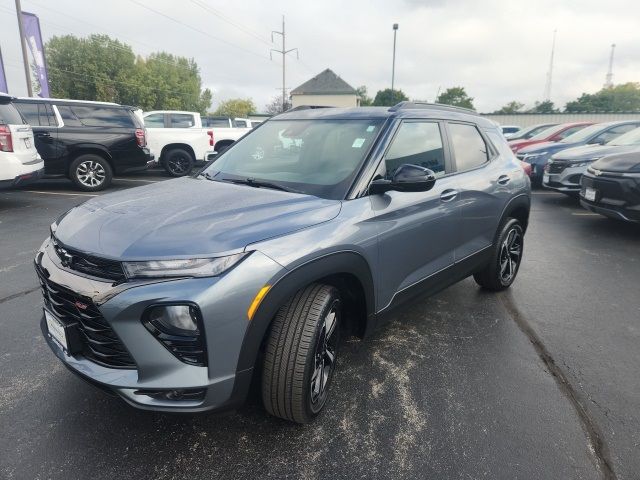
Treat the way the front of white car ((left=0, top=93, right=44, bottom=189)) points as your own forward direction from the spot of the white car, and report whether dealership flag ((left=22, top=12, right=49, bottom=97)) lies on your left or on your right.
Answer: on your right

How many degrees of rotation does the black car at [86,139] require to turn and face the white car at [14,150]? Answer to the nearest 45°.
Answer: approximately 45° to its left

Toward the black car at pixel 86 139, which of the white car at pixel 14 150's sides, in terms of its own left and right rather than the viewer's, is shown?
right

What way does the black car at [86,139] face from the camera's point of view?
to the viewer's left

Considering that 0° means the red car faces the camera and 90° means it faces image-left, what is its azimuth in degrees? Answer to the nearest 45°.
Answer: approximately 45°

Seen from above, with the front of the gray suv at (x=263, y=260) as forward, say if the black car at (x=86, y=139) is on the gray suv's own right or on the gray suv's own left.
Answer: on the gray suv's own right

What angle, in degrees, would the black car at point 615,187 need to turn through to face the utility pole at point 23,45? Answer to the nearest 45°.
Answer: approximately 45° to its right

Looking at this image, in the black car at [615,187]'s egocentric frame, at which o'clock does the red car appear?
The red car is roughly at 4 o'clock from the black car.

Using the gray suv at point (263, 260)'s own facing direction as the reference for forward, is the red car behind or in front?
behind

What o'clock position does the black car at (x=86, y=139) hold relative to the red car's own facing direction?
The black car is roughly at 12 o'clock from the red car.

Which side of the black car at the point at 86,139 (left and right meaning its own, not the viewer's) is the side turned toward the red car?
back

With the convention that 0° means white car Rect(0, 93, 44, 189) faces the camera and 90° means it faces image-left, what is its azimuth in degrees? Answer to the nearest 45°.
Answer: approximately 135°
